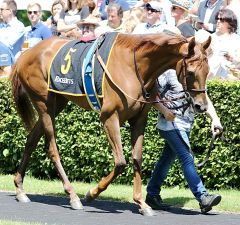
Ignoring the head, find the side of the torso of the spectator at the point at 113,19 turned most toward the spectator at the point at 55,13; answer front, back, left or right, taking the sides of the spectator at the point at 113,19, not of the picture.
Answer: right

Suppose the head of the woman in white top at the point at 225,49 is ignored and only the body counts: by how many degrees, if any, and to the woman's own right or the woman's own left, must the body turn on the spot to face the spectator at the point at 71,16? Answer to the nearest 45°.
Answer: approximately 90° to the woman's own right

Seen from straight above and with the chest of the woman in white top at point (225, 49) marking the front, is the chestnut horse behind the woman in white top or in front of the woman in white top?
in front

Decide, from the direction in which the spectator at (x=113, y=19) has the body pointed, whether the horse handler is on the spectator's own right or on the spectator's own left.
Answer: on the spectator's own left

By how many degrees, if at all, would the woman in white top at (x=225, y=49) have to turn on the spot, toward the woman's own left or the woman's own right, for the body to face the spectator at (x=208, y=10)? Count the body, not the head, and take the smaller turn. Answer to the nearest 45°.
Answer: approximately 135° to the woman's own right

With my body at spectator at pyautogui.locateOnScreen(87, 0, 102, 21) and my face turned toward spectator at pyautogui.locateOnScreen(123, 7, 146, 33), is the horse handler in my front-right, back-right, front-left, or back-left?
front-right

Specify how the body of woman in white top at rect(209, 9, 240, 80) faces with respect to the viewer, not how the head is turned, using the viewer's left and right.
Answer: facing the viewer and to the left of the viewer

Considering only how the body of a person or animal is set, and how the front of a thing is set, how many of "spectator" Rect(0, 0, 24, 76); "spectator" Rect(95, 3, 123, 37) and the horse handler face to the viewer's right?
1

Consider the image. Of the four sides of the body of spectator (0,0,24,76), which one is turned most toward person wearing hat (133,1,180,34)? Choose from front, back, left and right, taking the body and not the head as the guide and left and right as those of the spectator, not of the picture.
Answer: left

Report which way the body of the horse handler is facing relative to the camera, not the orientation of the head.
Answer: to the viewer's right

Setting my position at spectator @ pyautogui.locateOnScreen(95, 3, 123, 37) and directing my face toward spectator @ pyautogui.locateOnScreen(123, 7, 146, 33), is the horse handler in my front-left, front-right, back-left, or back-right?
front-right

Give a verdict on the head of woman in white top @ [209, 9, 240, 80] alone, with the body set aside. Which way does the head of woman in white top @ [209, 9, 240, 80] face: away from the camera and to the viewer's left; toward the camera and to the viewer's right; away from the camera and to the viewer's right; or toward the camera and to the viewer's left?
toward the camera and to the viewer's left

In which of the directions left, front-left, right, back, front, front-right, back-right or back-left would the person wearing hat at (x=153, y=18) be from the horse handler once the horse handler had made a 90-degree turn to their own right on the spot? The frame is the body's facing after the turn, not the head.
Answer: back

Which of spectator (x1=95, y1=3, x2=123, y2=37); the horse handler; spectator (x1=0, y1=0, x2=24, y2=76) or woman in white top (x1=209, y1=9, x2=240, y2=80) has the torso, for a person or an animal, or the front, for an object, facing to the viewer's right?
the horse handler
